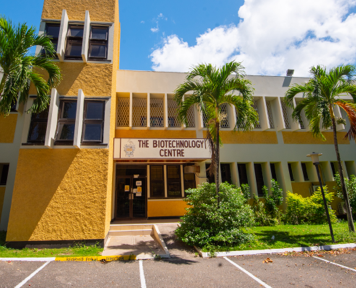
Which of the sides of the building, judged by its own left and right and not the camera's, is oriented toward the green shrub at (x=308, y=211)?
left

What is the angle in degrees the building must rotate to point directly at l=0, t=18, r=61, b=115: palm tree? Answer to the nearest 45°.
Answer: approximately 45° to its right

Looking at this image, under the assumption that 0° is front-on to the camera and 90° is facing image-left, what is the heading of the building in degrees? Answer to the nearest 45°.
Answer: approximately 0°

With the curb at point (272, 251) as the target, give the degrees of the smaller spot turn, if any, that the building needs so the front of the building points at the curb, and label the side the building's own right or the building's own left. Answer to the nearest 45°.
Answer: approximately 90° to the building's own left
